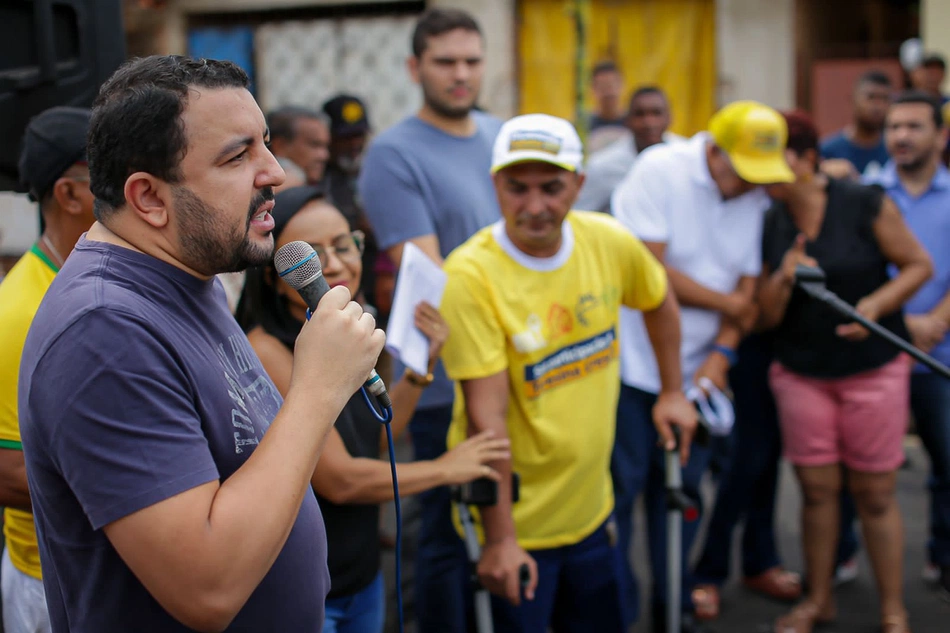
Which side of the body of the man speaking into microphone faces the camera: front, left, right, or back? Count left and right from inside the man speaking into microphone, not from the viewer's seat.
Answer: right

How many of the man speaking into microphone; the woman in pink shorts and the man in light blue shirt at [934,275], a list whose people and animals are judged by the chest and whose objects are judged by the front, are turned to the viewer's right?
1

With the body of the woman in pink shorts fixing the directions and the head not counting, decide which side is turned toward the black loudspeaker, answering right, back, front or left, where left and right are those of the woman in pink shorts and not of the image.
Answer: front

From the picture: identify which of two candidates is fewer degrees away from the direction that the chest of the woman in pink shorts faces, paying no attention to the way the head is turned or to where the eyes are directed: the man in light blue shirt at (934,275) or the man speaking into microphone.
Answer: the man speaking into microphone

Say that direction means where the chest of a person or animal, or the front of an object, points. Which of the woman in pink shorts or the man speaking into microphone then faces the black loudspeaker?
the woman in pink shorts

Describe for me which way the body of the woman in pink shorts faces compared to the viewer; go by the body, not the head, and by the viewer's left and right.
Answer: facing the viewer and to the left of the viewer

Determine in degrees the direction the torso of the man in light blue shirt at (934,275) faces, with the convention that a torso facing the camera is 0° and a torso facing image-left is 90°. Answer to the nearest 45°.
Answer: approximately 45°

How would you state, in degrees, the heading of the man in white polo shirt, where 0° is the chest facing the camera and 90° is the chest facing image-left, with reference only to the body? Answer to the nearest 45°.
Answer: approximately 315°

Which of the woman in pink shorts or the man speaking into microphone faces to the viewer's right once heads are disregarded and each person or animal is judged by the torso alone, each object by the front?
the man speaking into microphone

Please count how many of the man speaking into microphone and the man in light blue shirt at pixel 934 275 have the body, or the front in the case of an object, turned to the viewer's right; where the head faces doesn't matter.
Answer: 1
